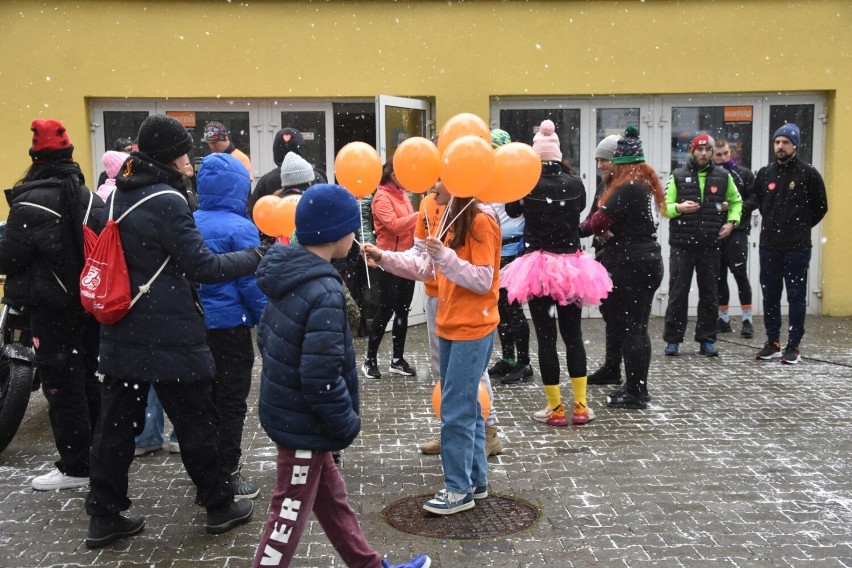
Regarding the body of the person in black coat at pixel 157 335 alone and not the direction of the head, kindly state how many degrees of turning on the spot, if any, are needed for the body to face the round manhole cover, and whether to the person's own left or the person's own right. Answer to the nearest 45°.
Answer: approximately 45° to the person's own right

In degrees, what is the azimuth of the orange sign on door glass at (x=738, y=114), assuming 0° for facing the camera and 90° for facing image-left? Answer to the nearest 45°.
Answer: approximately 0°

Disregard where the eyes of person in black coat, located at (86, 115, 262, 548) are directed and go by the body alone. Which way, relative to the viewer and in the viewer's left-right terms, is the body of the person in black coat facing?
facing away from the viewer and to the right of the viewer

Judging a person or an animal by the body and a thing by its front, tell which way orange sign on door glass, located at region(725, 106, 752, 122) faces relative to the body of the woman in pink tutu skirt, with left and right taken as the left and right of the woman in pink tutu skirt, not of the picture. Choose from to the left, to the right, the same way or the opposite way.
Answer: the opposite way

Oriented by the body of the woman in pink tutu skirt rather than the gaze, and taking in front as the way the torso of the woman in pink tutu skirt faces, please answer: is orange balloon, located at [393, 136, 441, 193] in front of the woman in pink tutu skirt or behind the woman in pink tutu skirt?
behind

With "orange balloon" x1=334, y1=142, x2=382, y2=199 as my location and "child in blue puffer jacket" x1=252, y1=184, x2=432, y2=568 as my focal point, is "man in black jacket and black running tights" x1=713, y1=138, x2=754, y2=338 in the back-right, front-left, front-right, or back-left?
back-left

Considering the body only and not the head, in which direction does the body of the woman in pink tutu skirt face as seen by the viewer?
away from the camera

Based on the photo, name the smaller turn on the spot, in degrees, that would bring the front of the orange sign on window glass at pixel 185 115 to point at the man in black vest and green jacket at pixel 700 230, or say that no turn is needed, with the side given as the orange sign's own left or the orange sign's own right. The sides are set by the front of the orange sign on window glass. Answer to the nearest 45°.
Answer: approximately 90° to the orange sign's own left
